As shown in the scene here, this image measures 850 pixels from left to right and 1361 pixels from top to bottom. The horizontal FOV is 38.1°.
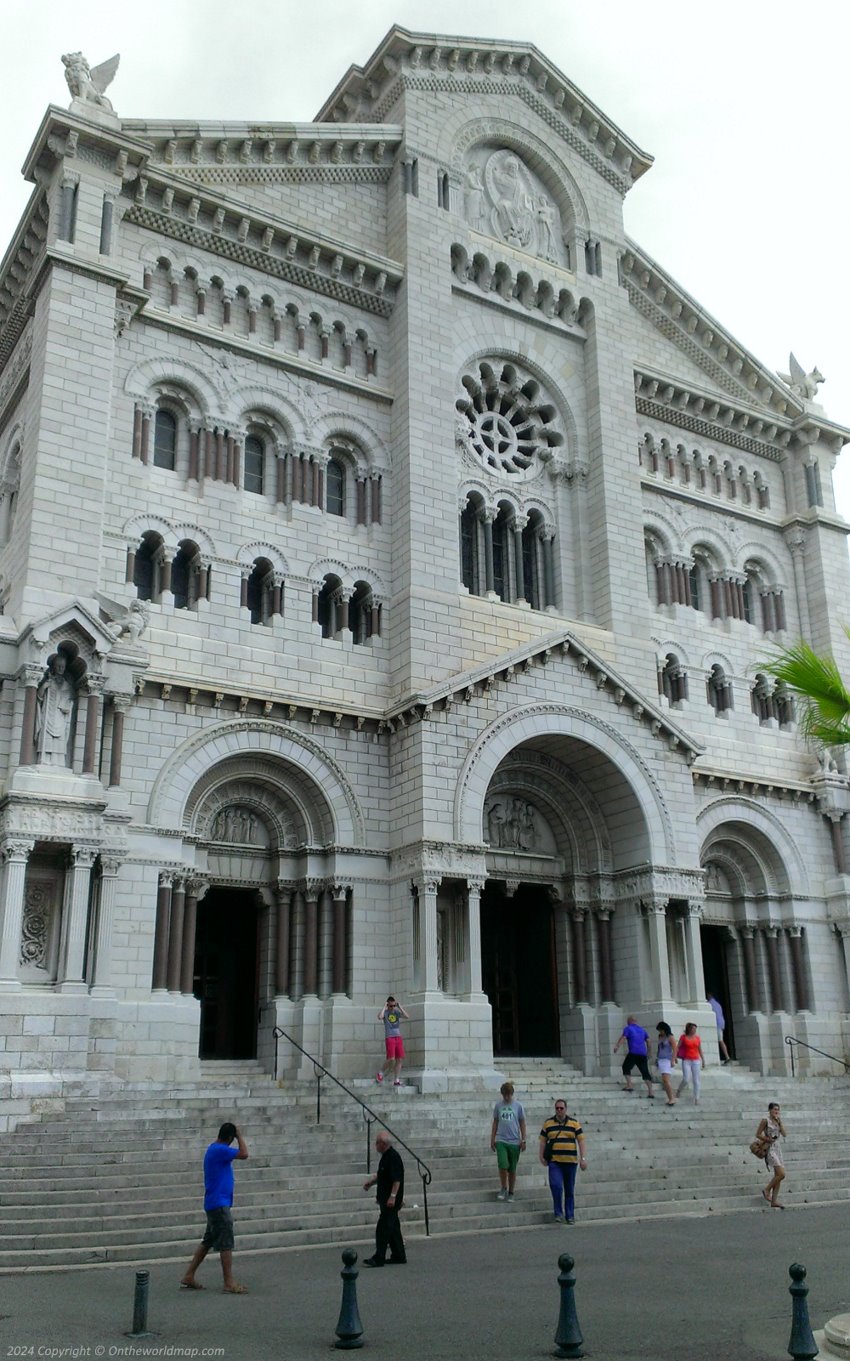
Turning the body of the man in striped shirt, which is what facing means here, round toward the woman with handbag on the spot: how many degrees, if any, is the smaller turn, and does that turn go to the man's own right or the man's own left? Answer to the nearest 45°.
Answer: approximately 135° to the man's own left

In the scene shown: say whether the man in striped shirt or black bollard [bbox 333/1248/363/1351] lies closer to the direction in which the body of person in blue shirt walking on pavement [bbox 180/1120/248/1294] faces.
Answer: the man in striped shirt

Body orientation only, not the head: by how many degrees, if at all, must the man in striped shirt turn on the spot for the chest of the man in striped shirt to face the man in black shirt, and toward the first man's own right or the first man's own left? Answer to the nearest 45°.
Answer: approximately 45° to the first man's own right

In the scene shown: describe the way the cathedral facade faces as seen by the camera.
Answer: facing the viewer and to the right of the viewer

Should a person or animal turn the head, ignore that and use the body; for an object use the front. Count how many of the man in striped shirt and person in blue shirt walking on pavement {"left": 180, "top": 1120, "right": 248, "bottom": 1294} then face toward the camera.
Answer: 1

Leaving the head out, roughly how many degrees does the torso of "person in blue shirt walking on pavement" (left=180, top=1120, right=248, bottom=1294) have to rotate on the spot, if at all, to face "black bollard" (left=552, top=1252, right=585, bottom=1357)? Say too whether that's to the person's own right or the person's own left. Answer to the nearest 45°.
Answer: approximately 45° to the person's own right

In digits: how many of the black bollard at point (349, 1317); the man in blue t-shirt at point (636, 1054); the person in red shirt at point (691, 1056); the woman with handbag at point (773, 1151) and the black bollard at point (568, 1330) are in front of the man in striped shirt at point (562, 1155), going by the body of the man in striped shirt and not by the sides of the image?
2

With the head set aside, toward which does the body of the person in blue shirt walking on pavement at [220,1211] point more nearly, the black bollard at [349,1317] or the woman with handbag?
the woman with handbag

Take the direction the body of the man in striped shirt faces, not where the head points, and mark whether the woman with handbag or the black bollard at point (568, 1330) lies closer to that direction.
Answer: the black bollard

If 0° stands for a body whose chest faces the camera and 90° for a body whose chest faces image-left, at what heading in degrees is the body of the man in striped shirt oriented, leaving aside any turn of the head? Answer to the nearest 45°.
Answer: approximately 0°
